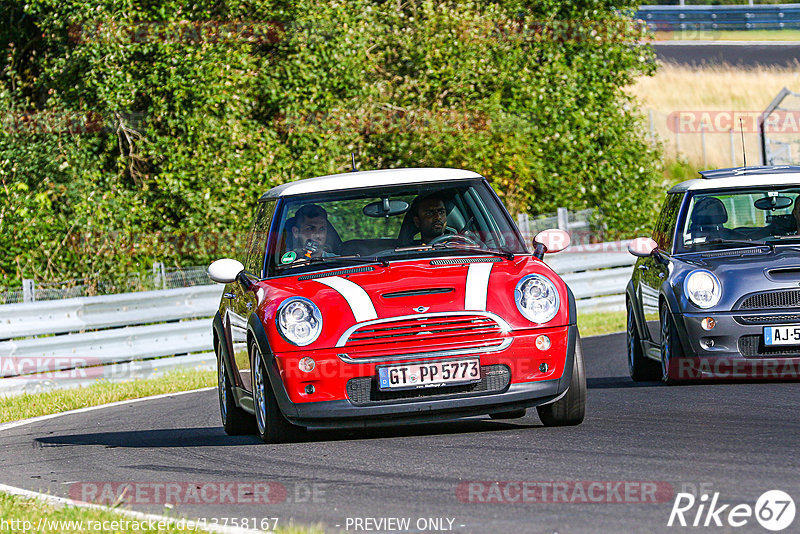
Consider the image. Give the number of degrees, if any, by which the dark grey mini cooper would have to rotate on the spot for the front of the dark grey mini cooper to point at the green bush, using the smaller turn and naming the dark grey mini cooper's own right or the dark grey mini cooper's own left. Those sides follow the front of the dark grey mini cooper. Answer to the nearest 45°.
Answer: approximately 135° to the dark grey mini cooper's own right

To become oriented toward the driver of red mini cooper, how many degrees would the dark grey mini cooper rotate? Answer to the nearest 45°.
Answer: approximately 45° to its right

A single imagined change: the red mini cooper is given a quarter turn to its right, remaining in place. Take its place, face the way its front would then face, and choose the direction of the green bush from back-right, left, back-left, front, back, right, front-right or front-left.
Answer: right

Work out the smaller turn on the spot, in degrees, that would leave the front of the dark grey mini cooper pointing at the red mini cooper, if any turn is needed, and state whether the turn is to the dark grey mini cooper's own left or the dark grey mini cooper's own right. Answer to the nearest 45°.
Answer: approximately 45° to the dark grey mini cooper's own right

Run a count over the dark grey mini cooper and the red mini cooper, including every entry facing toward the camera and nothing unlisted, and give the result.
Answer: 2

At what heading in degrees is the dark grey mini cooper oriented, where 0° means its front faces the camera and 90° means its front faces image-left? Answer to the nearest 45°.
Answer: approximately 0°

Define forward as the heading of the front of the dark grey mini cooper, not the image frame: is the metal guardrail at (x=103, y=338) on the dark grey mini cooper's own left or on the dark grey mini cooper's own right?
on the dark grey mini cooper's own right

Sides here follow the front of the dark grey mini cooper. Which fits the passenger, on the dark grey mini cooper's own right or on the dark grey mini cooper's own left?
on the dark grey mini cooper's own right
